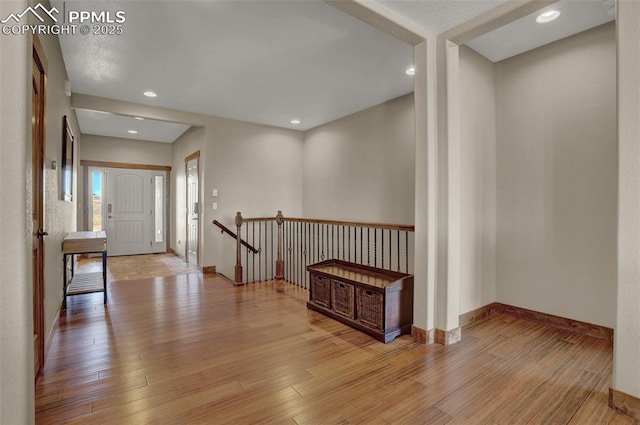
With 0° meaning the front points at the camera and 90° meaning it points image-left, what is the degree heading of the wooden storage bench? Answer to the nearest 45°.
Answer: approximately 45°

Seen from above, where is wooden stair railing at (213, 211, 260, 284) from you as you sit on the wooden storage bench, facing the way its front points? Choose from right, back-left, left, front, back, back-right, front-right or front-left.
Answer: right

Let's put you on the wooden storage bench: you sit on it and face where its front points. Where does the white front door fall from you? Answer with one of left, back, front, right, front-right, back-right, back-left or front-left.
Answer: right
